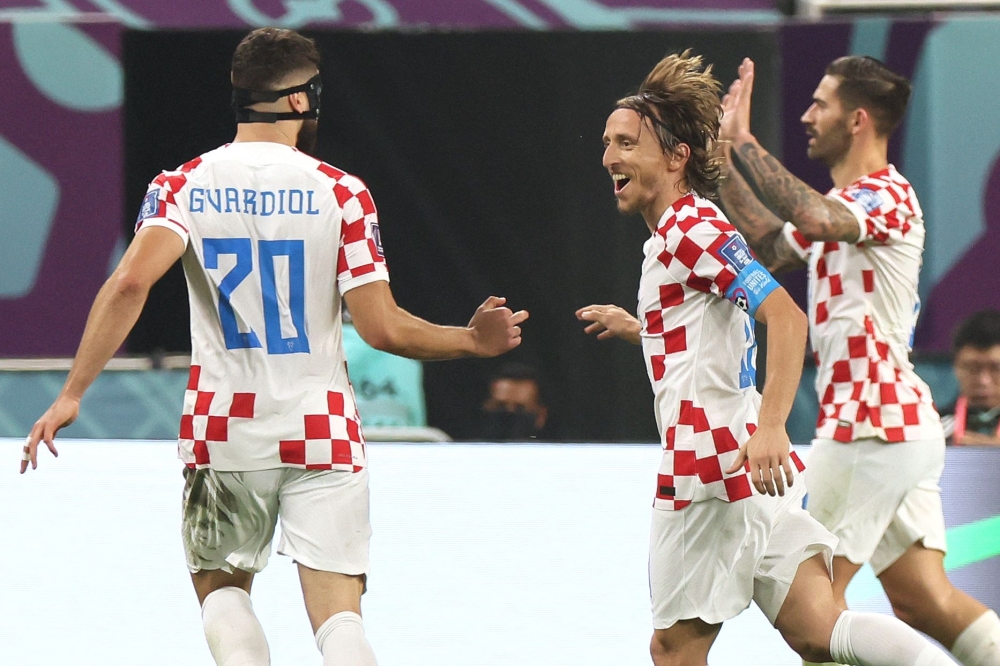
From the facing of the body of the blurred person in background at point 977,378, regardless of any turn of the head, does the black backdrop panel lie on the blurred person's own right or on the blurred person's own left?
on the blurred person's own right

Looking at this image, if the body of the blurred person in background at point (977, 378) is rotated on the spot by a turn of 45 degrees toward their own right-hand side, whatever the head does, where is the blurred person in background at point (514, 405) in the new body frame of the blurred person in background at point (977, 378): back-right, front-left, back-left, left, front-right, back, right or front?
right

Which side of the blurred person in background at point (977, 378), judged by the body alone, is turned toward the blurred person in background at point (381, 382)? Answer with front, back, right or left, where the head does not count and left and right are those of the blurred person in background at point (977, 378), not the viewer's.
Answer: right

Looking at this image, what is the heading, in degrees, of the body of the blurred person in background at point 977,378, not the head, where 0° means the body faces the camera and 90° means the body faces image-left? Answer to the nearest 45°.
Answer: approximately 0°
